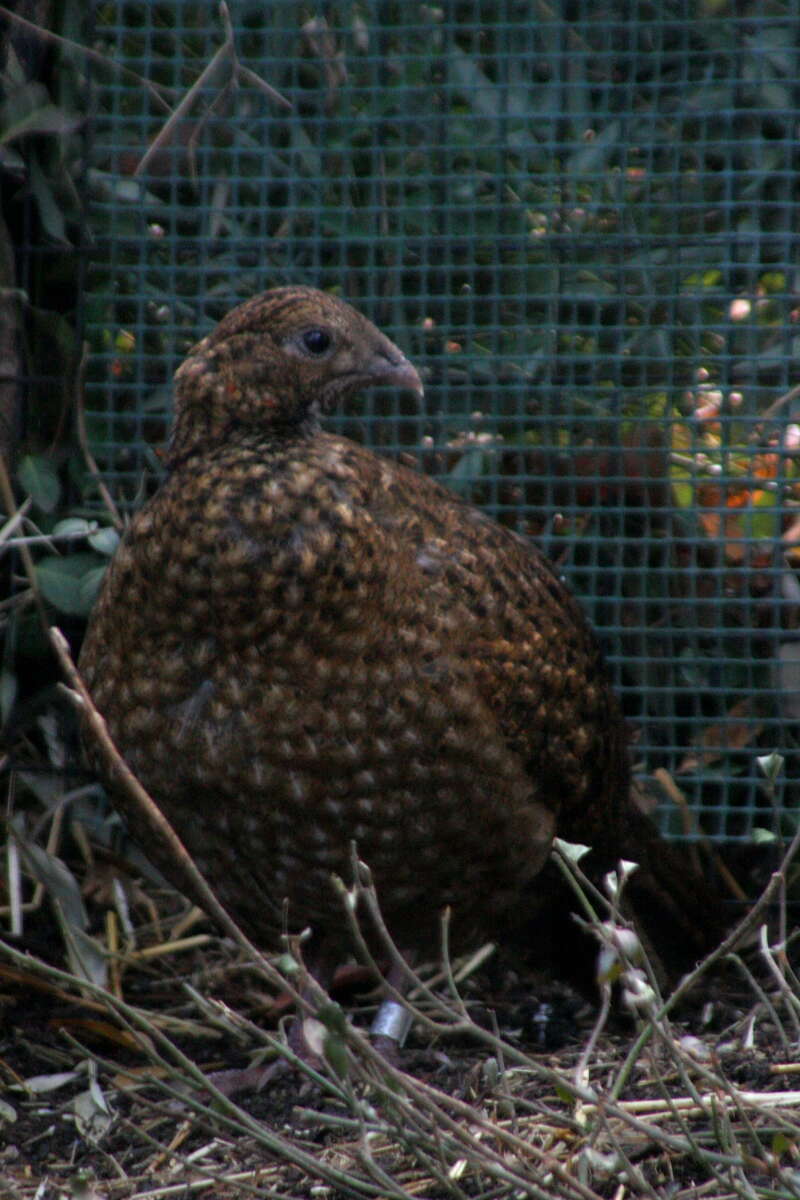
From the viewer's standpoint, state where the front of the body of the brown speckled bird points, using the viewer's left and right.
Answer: facing the viewer and to the left of the viewer

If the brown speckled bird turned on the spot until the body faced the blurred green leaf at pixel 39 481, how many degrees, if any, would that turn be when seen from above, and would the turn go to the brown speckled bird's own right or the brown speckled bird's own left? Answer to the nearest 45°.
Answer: approximately 90° to the brown speckled bird's own right

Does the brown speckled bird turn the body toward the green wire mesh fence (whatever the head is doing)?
no

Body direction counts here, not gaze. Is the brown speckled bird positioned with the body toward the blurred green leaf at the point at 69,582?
no
